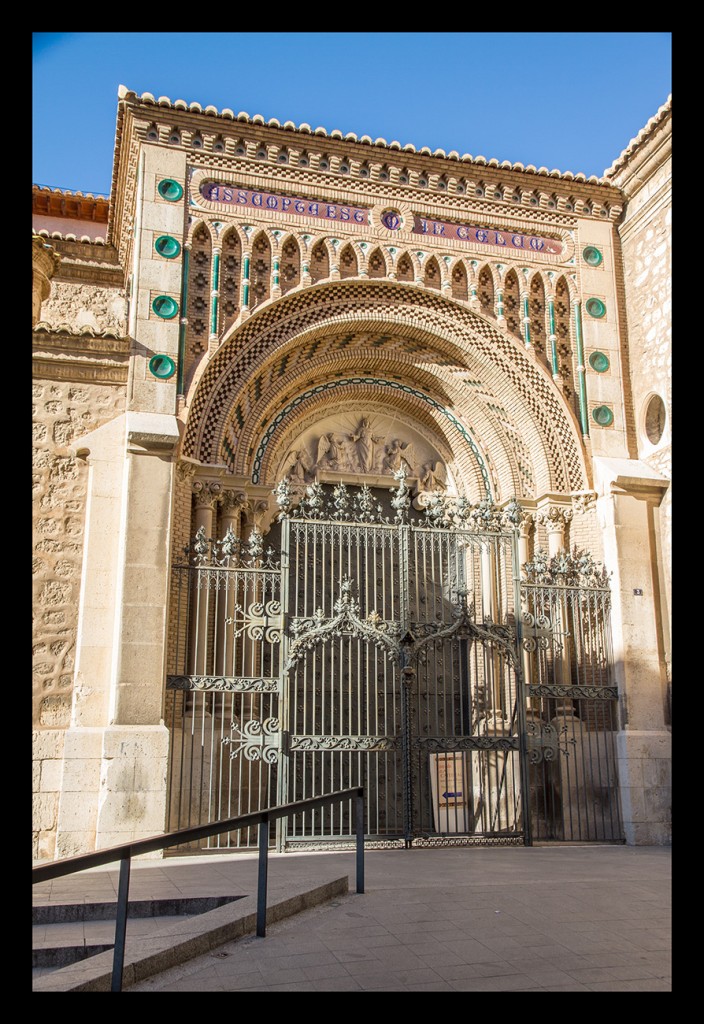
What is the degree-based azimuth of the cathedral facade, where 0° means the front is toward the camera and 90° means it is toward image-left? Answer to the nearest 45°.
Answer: approximately 0°

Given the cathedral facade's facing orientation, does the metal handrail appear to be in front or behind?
in front
